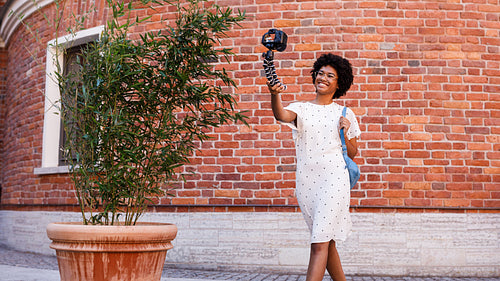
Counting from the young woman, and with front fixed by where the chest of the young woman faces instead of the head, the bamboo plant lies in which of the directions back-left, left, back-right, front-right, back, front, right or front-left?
front-right

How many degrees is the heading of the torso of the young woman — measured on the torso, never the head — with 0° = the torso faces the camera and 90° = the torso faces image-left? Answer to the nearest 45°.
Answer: approximately 45°
